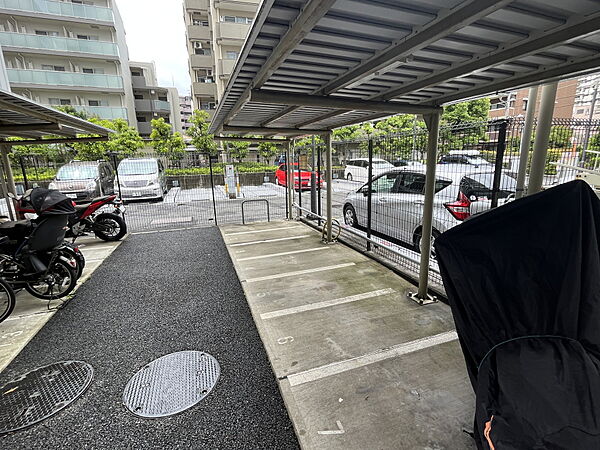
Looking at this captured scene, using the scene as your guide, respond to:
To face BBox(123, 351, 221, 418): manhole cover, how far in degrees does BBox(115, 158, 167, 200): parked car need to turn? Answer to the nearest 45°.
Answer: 0° — it already faces it

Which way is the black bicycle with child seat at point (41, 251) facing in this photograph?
to the viewer's left

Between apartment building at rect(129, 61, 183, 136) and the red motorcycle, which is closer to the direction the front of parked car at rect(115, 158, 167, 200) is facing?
the red motorcycle

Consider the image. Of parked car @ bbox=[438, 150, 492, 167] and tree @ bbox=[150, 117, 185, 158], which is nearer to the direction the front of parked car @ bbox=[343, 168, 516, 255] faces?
the tree

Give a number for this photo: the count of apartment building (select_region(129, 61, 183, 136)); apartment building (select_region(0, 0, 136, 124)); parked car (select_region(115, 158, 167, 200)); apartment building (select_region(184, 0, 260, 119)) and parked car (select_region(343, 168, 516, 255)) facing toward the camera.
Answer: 4

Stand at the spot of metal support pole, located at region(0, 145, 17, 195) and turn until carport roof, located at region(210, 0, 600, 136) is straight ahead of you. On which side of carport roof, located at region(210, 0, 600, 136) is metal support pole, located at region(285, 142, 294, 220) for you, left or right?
left

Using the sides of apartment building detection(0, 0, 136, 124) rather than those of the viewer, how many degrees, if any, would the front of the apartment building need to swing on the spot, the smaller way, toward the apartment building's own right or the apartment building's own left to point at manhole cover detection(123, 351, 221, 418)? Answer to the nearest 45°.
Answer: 0° — it already faces it

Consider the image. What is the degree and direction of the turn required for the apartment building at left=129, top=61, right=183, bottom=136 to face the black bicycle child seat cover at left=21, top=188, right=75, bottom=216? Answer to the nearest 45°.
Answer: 0° — it already faces it

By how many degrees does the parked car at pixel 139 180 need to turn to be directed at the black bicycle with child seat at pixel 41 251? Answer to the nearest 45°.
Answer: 0° — it already faces it
